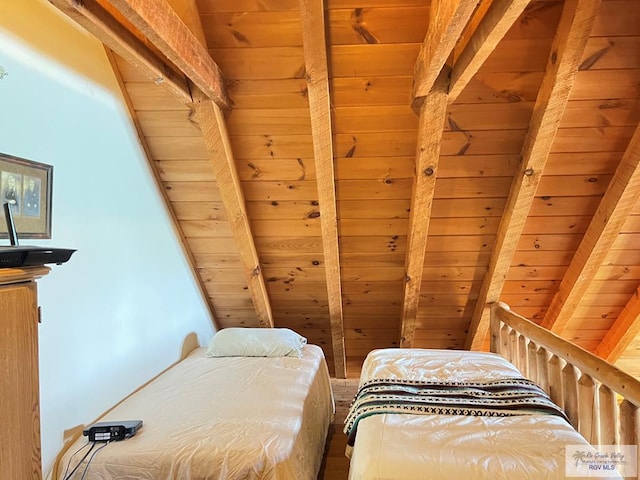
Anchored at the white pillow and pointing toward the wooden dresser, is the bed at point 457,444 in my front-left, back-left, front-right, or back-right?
front-left

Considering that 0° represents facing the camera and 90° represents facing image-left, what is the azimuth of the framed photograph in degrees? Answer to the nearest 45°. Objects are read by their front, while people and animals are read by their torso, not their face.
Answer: approximately 315°

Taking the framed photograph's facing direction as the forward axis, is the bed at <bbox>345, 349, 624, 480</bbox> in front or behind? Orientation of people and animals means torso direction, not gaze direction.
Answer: in front

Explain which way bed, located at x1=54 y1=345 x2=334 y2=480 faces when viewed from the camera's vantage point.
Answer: facing the viewer

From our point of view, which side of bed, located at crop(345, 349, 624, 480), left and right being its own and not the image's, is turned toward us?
front

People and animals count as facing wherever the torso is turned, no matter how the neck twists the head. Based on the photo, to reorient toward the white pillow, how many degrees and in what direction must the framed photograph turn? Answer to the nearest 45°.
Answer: approximately 90° to its left

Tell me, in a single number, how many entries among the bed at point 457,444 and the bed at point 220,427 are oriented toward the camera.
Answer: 2

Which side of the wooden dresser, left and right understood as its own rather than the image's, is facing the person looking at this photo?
right

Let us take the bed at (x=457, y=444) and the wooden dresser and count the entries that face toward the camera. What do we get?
1

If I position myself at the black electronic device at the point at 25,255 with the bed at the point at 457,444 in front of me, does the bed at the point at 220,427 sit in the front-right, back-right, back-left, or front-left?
front-left

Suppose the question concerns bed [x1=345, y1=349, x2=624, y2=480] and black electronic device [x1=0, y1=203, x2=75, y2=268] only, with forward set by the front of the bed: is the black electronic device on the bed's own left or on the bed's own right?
on the bed's own right
